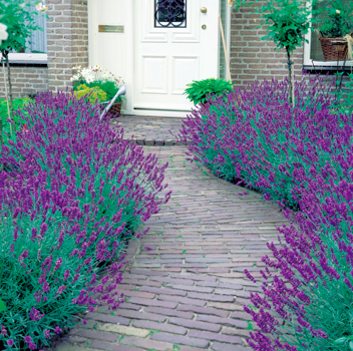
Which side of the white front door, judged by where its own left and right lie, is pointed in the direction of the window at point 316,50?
left

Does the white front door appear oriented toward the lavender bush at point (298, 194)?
yes

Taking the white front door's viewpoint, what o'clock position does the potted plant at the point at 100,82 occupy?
The potted plant is roughly at 3 o'clock from the white front door.

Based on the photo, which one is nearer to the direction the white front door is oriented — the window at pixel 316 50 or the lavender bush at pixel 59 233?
the lavender bush

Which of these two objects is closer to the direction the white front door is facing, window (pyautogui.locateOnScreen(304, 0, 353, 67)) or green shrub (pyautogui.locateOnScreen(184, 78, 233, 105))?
the green shrub

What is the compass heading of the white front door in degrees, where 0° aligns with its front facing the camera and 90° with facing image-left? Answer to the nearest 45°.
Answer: approximately 0°

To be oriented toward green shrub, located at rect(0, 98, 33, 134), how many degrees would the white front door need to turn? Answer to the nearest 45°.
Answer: approximately 45° to its right

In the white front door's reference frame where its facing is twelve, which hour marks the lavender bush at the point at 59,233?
The lavender bush is roughly at 12 o'clock from the white front door.

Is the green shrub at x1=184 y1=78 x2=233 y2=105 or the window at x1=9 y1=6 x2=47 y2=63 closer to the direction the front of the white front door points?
the green shrub

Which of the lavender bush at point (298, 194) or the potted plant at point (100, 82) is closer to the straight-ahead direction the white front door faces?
the lavender bush
